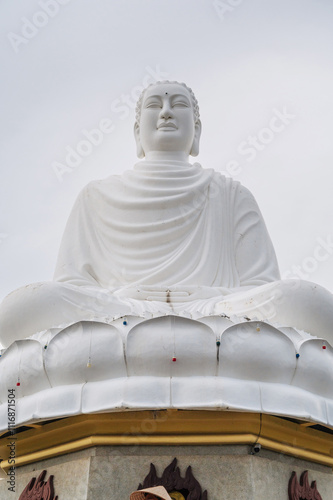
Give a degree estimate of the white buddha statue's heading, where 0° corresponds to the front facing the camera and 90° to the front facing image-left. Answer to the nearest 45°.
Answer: approximately 0°
